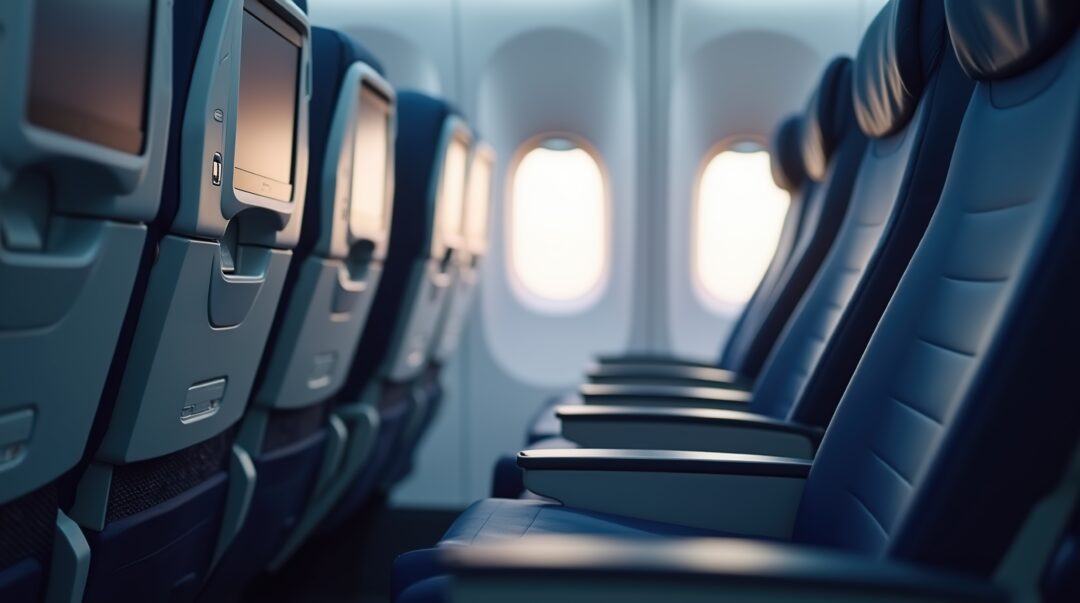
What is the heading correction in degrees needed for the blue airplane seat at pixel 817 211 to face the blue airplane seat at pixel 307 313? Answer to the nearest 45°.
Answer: approximately 45° to its left

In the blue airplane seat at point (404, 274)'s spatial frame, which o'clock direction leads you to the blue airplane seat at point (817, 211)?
the blue airplane seat at point (817, 211) is roughly at 7 o'clock from the blue airplane seat at point (404, 274).

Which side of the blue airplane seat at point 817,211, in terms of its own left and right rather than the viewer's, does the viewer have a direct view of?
left

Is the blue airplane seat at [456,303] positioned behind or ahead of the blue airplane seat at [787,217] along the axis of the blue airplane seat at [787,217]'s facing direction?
ahead

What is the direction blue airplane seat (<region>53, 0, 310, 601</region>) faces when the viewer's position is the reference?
facing away from the viewer and to the left of the viewer

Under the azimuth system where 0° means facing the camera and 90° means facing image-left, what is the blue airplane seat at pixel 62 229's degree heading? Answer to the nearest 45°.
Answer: approximately 135°

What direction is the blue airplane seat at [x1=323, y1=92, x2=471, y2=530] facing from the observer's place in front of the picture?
facing to the left of the viewer

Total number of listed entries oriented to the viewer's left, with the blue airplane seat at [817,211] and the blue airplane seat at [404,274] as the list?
2

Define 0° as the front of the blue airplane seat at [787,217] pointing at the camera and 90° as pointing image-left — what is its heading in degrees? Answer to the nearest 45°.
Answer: approximately 90°
